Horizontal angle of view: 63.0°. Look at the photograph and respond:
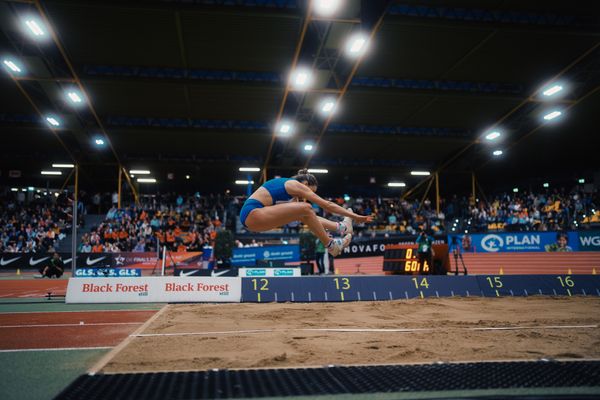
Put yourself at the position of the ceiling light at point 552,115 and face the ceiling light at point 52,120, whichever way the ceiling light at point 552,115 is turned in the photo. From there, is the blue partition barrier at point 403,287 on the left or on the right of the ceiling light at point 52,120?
left

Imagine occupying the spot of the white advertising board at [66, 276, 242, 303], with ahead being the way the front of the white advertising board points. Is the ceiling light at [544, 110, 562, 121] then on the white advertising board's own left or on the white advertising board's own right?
on the white advertising board's own left

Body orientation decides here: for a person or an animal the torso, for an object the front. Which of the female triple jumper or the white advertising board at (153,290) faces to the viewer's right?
the female triple jumper

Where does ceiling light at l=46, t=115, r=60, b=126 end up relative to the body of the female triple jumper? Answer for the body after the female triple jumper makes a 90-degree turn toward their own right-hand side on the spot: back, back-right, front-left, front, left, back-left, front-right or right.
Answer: back-right

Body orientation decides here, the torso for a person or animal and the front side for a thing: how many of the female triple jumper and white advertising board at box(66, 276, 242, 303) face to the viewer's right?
1

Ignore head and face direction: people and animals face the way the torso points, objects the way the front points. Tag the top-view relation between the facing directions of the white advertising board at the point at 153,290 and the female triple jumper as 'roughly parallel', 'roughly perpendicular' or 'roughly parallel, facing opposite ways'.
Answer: roughly perpendicular

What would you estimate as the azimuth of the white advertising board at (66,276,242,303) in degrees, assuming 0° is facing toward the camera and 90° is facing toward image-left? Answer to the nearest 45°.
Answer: approximately 0°

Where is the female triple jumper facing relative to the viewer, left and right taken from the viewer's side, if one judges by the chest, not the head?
facing to the right of the viewer

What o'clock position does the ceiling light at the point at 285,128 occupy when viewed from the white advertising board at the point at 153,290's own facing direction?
The ceiling light is roughly at 7 o'clock from the white advertising board.

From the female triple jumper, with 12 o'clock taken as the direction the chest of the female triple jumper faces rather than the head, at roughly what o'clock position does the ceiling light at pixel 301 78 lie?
The ceiling light is roughly at 9 o'clock from the female triple jumper.

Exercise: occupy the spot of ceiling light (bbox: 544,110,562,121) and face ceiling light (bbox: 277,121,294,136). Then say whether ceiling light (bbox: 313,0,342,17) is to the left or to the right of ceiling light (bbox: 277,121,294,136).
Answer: left
